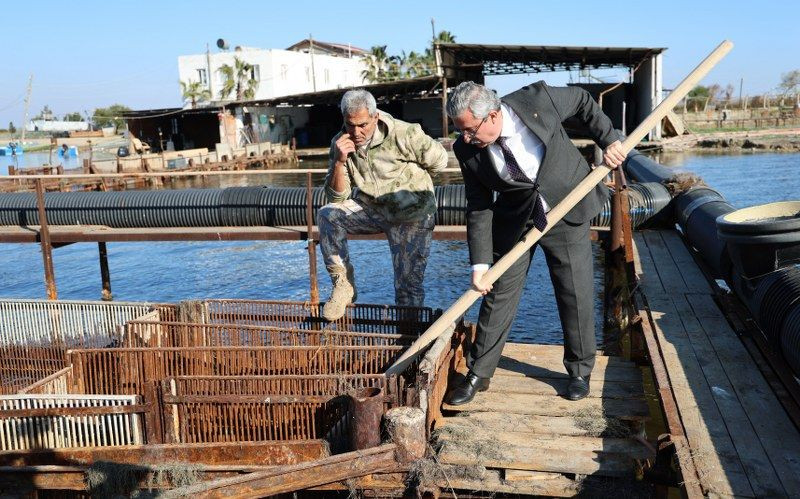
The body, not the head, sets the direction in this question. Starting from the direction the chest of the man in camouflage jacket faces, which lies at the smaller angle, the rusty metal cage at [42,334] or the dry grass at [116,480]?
the dry grass

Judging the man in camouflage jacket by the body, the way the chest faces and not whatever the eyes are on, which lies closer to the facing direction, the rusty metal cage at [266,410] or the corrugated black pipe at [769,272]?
the rusty metal cage

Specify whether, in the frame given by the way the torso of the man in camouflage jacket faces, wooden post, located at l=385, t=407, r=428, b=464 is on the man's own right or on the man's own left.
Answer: on the man's own left

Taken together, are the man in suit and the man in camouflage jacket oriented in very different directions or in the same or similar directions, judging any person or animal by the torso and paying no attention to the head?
same or similar directions

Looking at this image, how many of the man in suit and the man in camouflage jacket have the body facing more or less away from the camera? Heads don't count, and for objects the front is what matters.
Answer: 0

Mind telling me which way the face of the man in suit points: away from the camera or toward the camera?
toward the camera

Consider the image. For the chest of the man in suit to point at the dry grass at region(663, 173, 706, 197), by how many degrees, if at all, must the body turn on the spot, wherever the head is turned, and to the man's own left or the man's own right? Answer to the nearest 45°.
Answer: approximately 135° to the man's own right

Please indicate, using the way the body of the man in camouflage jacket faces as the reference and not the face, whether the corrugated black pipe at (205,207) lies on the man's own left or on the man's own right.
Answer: on the man's own right

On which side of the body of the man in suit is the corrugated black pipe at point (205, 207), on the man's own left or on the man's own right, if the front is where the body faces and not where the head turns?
on the man's own right

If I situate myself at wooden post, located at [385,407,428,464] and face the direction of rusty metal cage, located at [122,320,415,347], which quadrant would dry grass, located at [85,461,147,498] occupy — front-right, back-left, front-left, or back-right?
front-left

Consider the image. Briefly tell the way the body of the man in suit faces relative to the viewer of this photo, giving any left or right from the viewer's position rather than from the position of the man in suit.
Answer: facing the viewer and to the left of the viewer

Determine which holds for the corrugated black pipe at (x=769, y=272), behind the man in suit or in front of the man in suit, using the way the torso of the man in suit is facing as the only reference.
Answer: behind

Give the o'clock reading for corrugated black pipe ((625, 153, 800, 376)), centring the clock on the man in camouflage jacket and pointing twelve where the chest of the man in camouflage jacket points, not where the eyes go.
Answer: The corrugated black pipe is roughly at 8 o'clock from the man in camouflage jacket.

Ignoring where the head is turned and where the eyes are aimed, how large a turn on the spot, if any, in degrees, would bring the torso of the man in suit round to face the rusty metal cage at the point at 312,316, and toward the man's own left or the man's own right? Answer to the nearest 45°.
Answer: approximately 90° to the man's own right
